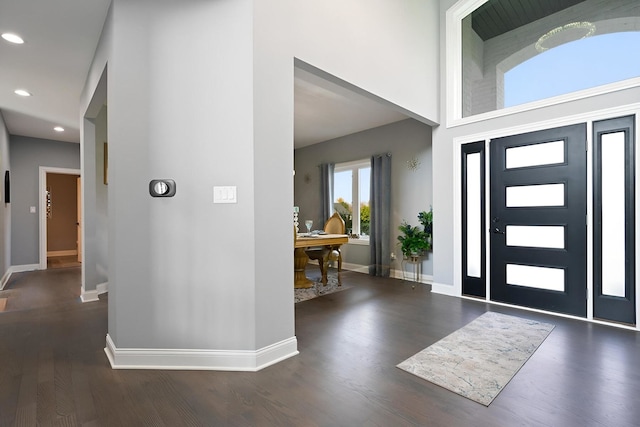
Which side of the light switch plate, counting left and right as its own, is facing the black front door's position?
left

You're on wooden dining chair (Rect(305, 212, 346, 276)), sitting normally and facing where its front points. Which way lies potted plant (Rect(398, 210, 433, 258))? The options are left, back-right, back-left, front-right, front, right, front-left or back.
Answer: back-left

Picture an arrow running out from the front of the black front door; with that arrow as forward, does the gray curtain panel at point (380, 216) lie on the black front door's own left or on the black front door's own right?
on the black front door's own right

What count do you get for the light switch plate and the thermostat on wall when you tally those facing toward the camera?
2

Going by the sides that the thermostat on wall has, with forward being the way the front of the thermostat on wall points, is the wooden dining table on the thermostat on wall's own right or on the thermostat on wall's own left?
on the thermostat on wall's own left

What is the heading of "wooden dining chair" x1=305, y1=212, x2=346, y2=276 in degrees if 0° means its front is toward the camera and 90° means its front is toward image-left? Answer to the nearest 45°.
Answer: approximately 45°

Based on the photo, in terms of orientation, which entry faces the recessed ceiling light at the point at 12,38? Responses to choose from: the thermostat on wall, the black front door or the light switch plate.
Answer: the black front door

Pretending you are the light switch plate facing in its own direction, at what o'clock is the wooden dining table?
The wooden dining table is roughly at 7 o'clock from the light switch plate.

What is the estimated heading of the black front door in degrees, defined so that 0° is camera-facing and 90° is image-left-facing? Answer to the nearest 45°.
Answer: approximately 45°

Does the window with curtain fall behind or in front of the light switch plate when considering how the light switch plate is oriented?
behind

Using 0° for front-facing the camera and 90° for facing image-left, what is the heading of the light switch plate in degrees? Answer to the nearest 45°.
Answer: approximately 0°
